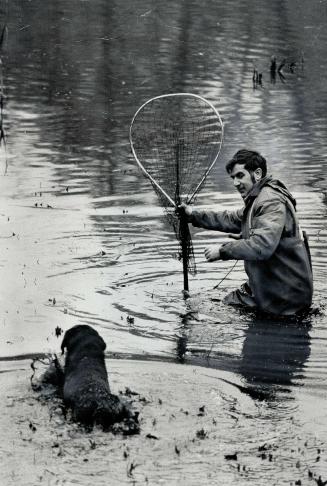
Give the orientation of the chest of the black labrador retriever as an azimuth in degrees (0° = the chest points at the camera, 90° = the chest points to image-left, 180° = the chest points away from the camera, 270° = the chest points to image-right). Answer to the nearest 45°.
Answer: approximately 180°

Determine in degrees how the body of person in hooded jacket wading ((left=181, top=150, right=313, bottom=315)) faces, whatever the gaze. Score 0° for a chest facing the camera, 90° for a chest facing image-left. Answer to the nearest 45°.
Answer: approximately 90°

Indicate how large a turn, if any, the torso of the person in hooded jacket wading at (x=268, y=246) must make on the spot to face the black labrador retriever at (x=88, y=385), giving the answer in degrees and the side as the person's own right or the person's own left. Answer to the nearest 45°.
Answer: approximately 90° to the person's own left

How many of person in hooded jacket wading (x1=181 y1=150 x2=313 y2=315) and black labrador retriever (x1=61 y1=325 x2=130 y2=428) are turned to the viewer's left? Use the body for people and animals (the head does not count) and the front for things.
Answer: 1

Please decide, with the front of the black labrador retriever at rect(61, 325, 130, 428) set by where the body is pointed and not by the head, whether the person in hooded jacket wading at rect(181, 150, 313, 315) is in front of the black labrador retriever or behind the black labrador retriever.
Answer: in front

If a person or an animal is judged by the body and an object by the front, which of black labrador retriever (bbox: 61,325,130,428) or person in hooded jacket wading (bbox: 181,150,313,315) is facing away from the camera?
the black labrador retriever

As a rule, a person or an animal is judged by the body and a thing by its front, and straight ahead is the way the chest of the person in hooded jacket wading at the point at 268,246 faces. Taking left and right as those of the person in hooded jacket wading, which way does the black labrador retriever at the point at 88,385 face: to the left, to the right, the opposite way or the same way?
to the right
